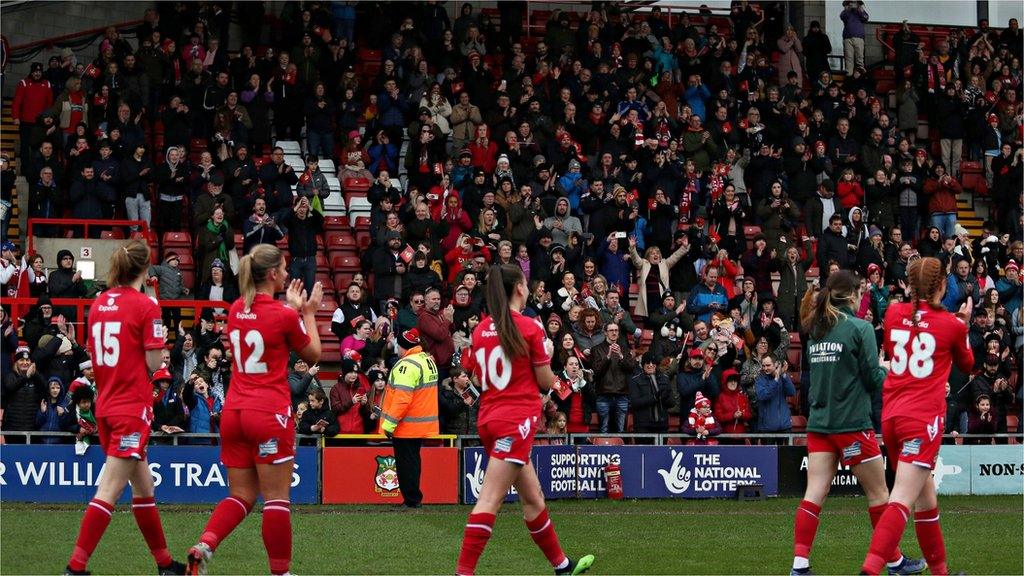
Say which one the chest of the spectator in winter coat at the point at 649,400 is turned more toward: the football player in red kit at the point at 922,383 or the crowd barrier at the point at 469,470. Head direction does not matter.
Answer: the football player in red kit

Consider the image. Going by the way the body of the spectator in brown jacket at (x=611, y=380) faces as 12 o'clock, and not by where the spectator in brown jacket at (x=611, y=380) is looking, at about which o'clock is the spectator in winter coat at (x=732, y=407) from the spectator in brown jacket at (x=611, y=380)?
the spectator in winter coat at (x=732, y=407) is roughly at 9 o'clock from the spectator in brown jacket at (x=611, y=380).

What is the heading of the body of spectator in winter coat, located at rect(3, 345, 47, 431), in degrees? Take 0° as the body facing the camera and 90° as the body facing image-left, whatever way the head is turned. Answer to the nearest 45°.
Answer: approximately 0°

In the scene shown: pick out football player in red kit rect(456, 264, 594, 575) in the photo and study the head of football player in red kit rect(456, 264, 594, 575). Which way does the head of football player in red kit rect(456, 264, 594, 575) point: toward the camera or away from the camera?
away from the camera

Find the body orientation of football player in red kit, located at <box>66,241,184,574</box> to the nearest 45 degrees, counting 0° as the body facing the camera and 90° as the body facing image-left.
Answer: approximately 225°

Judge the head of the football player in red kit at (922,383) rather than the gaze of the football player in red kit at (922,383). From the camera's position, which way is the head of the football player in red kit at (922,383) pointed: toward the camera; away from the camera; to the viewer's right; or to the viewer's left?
away from the camera

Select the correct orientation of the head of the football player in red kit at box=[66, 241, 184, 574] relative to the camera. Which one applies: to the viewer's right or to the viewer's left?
to the viewer's right

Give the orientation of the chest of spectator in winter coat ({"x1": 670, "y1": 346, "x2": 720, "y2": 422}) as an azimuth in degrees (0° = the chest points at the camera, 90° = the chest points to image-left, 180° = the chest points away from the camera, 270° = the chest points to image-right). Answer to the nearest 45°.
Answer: approximately 0°

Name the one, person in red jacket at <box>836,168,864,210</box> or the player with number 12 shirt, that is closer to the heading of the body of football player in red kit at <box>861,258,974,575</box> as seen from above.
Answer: the person in red jacket

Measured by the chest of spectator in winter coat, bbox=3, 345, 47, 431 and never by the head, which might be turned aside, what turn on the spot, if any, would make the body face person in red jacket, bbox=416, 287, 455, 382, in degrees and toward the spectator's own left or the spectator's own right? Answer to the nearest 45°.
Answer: approximately 90° to the spectator's own left
